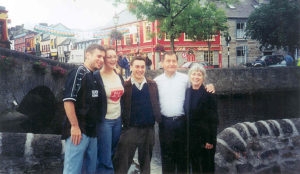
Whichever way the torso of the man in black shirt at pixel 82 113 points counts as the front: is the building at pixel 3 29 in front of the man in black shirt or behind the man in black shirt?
behind
